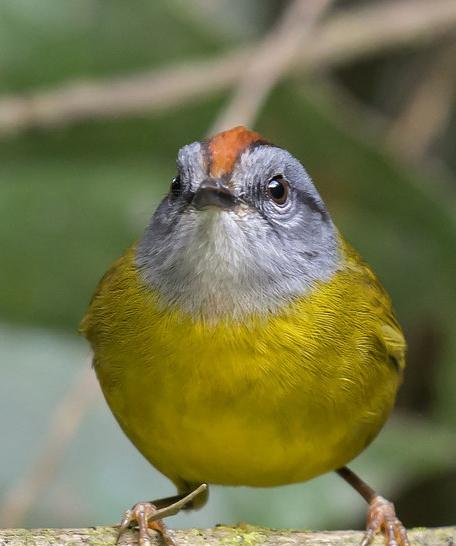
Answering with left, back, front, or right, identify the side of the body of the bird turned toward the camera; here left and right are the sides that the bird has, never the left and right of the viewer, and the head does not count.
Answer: front
